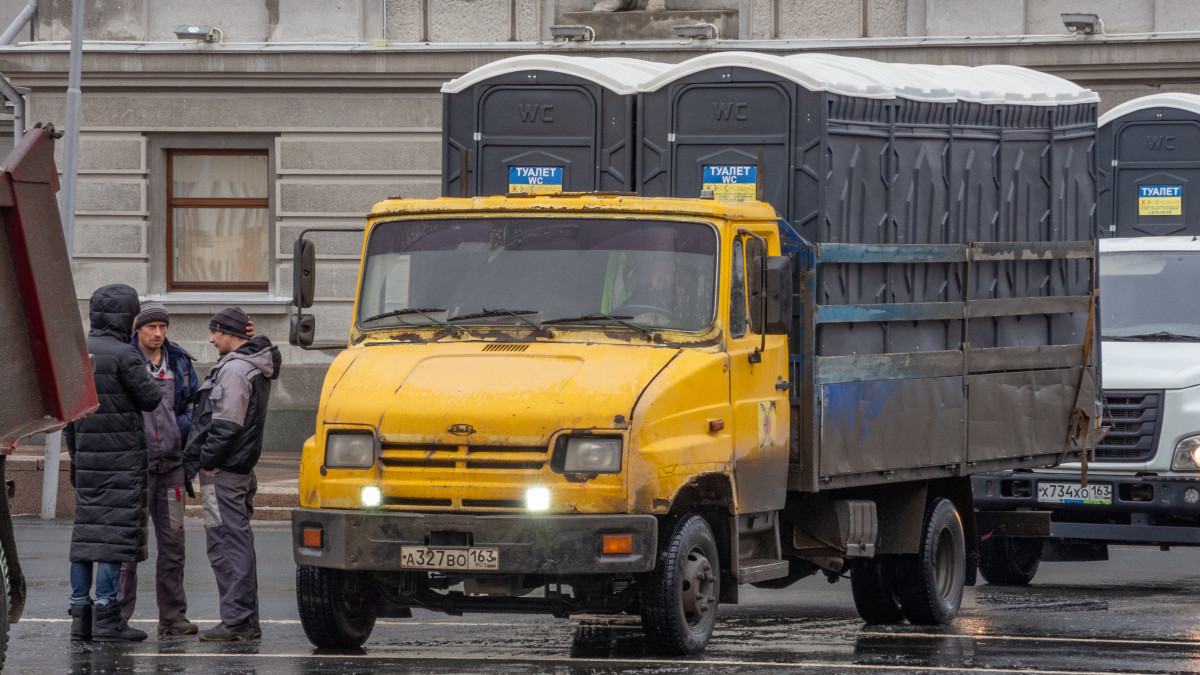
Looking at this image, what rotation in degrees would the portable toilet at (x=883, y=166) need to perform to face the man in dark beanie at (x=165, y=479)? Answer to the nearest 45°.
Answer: approximately 45° to its right

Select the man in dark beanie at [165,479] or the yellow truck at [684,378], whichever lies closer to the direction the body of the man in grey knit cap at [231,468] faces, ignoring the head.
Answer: the man in dark beanie

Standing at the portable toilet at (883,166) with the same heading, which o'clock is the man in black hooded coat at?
The man in black hooded coat is roughly at 1 o'clock from the portable toilet.

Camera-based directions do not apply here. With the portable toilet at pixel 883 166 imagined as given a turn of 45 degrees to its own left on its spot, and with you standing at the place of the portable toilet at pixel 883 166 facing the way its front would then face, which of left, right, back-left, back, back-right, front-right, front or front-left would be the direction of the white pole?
back-right

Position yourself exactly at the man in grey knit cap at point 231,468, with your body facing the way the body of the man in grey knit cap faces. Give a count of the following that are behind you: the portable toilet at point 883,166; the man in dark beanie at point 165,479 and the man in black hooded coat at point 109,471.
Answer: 1

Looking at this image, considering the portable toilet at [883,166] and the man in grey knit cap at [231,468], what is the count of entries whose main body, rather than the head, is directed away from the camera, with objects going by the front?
0

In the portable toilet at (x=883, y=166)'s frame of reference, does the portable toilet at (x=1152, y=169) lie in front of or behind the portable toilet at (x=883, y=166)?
behind

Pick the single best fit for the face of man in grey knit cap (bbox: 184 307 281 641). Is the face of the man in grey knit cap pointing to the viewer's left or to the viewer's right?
to the viewer's left

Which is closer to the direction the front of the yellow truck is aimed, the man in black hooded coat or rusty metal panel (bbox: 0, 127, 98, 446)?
the rusty metal panel

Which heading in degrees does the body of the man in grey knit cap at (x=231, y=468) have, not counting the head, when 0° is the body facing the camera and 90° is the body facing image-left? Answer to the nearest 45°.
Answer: approximately 90°

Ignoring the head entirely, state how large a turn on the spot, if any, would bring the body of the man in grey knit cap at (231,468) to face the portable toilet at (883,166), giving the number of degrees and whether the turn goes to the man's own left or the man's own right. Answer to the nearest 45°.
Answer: approximately 180°

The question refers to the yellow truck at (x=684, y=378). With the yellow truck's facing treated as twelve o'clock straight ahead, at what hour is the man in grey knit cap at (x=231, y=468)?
The man in grey knit cap is roughly at 2 o'clock from the yellow truck.
